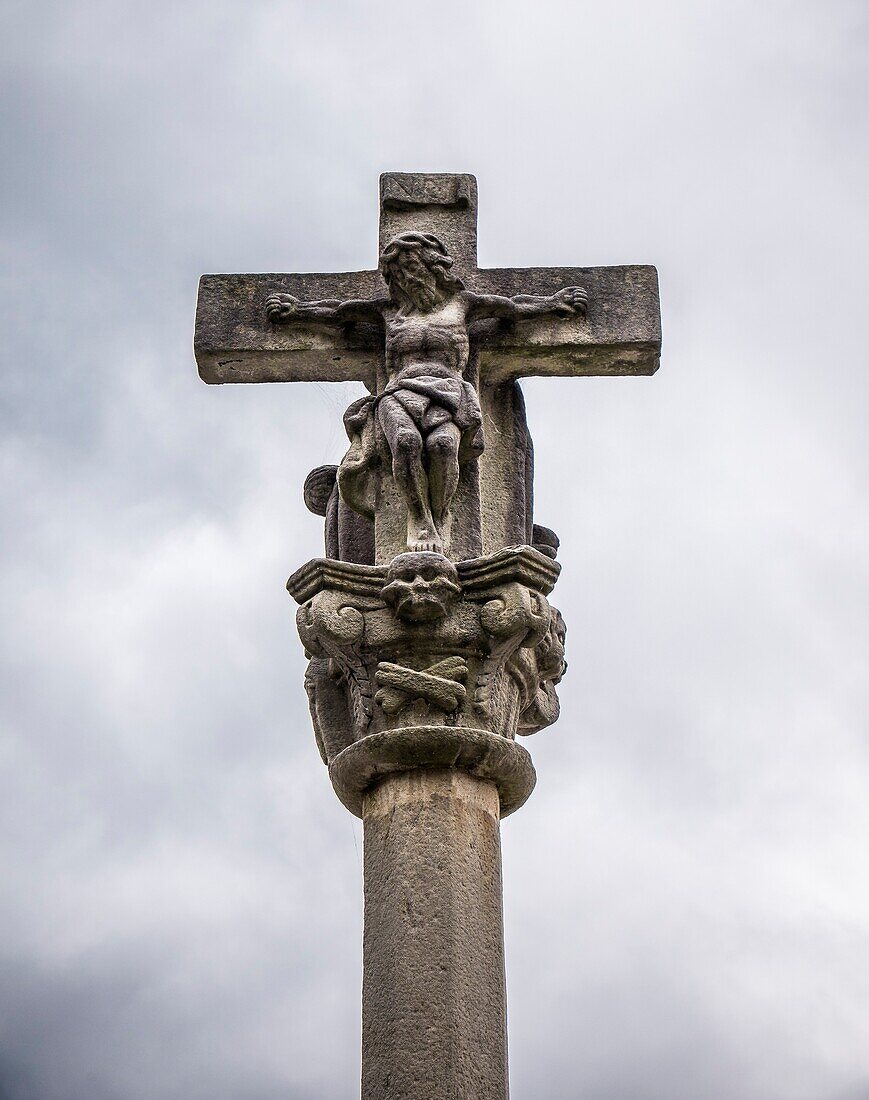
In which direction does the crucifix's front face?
toward the camera
